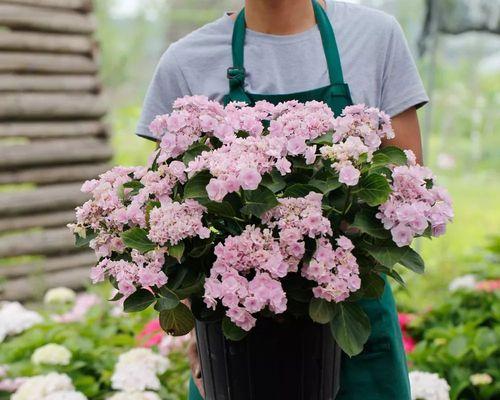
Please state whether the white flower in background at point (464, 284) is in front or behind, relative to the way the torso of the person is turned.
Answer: behind

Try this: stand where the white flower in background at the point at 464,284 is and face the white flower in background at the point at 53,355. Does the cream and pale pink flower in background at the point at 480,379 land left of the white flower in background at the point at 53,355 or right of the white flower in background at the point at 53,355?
left

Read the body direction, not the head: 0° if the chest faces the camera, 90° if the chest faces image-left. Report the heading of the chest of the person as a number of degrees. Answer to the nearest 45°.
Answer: approximately 0°

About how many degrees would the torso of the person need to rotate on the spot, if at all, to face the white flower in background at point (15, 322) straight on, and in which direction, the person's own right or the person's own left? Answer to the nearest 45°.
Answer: approximately 135° to the person's own right
